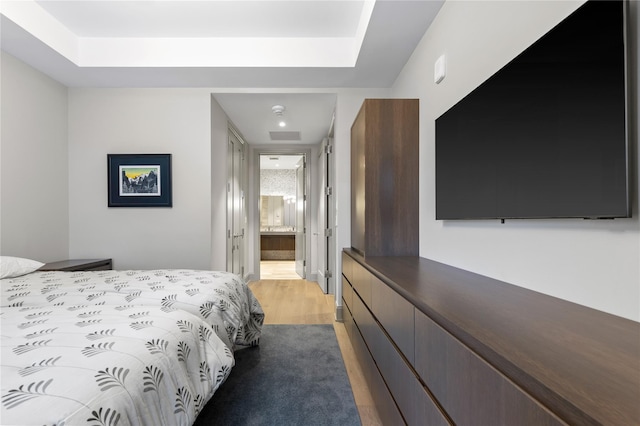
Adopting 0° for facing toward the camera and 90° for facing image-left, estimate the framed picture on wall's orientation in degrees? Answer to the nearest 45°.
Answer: approximately 0°

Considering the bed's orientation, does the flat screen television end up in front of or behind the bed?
in front

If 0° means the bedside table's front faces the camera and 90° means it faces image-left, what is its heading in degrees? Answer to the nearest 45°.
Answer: approximately 315°

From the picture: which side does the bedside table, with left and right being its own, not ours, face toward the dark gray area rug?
front

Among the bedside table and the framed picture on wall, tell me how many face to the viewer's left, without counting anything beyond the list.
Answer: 0

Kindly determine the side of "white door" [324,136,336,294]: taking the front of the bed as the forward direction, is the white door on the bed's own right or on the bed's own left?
on the bed's own left

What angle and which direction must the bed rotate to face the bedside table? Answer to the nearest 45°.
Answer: approximately 135° to its left

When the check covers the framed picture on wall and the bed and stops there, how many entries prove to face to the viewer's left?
0

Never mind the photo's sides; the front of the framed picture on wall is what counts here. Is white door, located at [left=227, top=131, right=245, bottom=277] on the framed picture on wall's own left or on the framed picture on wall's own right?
on the framed picture on wall's own left

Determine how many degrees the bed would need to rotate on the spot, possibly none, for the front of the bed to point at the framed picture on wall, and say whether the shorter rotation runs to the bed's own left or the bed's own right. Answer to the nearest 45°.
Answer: approximately 135° to the bed's own left

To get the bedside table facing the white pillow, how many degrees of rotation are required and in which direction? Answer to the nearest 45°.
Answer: approximately 90° to its right

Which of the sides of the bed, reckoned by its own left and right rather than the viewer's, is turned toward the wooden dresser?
front

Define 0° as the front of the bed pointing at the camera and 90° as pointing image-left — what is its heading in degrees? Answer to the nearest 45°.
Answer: approximately 315°
